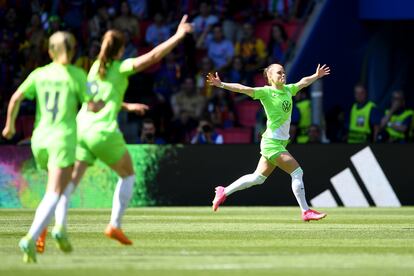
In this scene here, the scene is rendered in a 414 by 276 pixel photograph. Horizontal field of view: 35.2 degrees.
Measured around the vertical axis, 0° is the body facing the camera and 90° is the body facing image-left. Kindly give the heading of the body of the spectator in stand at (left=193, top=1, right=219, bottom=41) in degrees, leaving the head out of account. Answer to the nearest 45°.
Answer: approximately 0°

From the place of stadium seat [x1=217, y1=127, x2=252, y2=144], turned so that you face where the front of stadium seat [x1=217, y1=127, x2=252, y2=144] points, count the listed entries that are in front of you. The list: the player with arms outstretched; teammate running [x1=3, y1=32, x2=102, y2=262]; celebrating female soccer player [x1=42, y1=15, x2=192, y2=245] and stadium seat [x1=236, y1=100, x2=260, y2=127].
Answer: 3

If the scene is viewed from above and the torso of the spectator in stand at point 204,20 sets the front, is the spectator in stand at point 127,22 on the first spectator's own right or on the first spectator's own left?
on the first spectator's own right

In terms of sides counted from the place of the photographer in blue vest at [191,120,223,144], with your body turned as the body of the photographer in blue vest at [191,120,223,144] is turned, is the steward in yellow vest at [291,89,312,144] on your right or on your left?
on your left

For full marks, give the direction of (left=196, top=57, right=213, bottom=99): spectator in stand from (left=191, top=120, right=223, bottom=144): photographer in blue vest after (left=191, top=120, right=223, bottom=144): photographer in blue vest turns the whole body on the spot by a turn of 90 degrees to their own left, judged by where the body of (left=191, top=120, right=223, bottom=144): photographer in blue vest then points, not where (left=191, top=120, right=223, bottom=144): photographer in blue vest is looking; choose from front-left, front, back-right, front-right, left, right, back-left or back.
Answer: left

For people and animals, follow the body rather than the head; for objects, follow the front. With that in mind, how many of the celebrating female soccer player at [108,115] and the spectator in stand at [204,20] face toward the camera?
1
